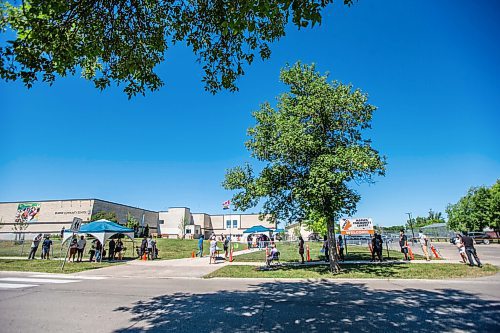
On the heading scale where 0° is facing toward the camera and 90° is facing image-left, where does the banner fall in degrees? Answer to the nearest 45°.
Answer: approximately 0°

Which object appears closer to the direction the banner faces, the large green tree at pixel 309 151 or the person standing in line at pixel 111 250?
the large green tree

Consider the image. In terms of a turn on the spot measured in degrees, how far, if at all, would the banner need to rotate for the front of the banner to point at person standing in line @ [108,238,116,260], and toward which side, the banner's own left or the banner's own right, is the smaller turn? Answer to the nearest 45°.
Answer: approximately 45° to the banner's own right

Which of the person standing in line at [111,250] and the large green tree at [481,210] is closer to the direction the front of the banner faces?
the person standing in line

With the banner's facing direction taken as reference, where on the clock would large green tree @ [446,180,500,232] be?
The large green tree is roughly at 7 o'clock from the banner.

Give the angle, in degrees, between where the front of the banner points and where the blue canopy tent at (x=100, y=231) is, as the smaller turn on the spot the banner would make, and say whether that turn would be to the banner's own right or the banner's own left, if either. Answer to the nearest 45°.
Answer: approximately 45° to the banner's own right

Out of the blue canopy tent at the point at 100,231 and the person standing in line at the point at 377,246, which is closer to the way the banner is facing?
the person standing in line

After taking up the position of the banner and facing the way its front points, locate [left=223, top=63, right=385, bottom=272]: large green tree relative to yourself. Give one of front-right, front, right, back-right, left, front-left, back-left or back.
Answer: front
